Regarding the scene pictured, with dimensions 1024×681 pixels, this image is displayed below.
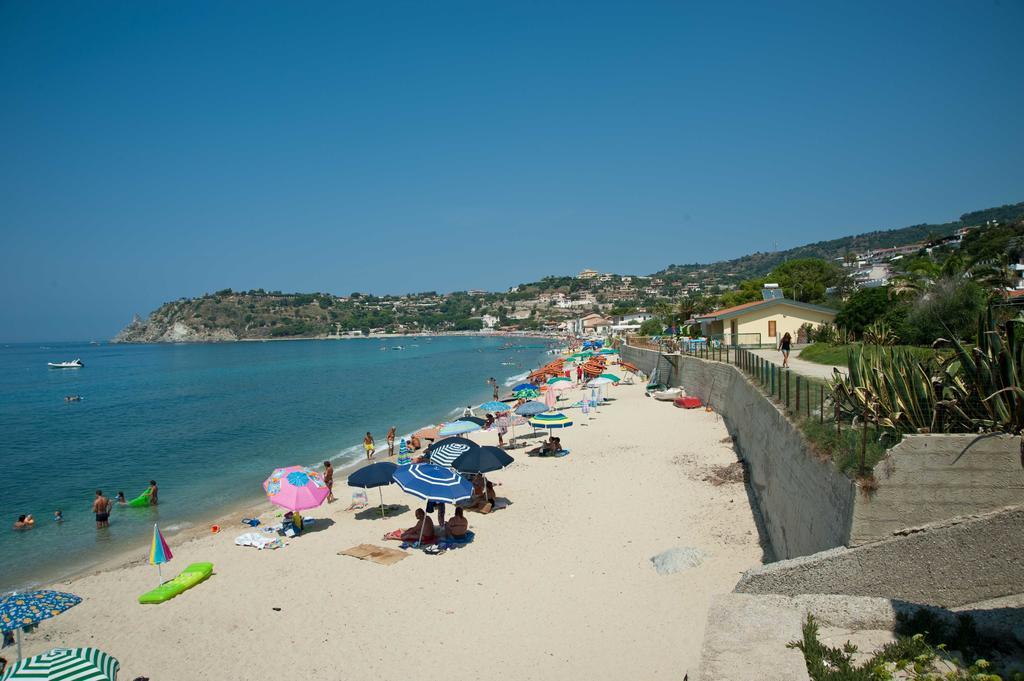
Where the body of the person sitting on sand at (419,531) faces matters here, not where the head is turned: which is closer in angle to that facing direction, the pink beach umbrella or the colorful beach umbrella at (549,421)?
the pink beach umbrella

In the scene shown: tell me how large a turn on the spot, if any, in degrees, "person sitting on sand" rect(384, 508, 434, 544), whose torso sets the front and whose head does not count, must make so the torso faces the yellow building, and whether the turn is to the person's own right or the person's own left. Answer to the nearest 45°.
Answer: approximately 135° to the person's own right

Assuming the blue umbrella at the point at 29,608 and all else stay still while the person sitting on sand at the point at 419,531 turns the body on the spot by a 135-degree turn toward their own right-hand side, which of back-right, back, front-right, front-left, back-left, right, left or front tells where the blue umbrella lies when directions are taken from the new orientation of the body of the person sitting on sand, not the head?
back

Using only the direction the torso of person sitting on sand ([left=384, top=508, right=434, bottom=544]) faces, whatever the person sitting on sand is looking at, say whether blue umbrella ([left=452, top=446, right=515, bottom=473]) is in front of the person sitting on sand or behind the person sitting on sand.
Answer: behind

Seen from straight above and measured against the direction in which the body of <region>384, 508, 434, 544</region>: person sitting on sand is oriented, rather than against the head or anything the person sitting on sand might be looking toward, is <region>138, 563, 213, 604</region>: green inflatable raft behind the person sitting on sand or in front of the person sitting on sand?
in front

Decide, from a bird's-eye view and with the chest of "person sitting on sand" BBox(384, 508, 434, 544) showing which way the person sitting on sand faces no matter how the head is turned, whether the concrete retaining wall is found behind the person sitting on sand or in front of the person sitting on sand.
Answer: behind

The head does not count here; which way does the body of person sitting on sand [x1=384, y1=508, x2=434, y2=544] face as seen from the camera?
to the viewer's left

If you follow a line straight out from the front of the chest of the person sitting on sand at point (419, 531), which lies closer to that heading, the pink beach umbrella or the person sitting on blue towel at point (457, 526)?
the pink beach umbrella

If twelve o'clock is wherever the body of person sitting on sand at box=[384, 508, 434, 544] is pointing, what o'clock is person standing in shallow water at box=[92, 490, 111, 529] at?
The person standing in shallow water is roughly at 1 o'clock from the person sitting on sand.

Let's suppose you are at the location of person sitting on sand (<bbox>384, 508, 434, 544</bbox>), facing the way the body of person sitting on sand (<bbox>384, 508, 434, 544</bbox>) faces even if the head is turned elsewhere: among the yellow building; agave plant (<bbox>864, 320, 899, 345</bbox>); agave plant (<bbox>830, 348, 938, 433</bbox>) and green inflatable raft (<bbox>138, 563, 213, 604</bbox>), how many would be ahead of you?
1

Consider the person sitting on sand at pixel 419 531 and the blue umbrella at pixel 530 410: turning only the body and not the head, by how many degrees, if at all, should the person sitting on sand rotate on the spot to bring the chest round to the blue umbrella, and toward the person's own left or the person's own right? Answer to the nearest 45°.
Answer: approximately 135° to the person's own right
